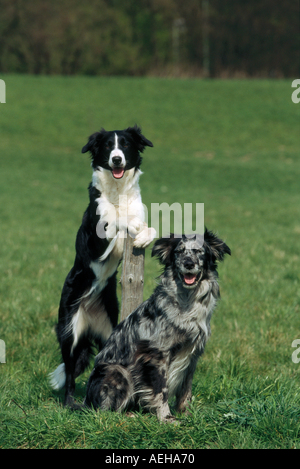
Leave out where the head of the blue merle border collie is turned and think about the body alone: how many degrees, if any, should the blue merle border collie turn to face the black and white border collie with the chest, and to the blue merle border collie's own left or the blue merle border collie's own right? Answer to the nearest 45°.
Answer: approximately 180°

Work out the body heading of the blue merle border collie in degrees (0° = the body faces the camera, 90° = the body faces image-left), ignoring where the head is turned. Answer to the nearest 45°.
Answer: approximately 315°

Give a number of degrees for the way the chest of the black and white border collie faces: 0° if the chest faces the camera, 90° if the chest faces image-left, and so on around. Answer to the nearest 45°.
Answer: approximately 315°

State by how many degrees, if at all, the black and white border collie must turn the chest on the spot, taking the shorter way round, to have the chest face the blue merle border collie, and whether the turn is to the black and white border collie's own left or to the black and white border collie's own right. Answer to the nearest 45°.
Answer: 0° — it already faces it
